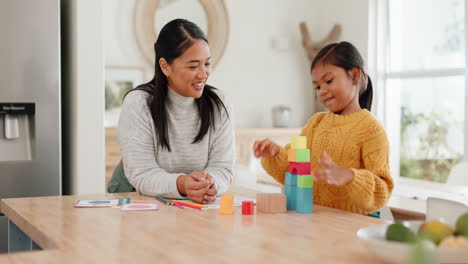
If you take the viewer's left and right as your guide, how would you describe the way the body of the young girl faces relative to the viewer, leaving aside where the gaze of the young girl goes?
facing the viewer and to the left of the viewer

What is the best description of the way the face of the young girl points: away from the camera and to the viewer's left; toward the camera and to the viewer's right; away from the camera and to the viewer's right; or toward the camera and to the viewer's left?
toward the camera and to the viewer's left

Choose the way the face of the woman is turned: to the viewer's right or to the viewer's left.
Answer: to the viewer's right

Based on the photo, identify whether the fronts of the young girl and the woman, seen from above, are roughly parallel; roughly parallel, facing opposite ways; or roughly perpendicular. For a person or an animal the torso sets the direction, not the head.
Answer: roughly perpendicular

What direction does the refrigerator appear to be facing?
toward the camera

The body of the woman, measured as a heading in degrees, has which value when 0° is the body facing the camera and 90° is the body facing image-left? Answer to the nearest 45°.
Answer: approximately 315°

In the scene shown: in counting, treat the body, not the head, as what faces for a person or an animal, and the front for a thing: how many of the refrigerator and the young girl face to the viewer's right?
0

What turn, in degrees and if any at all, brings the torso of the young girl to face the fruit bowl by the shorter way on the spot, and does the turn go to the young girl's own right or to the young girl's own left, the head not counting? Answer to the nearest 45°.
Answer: approximately 45° to the young girl's own left

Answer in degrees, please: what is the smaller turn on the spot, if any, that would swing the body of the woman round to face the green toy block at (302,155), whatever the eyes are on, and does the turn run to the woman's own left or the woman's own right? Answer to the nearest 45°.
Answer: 0° — they already face it

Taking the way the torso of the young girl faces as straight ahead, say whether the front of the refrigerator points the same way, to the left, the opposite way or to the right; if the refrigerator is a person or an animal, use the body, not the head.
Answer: to the left

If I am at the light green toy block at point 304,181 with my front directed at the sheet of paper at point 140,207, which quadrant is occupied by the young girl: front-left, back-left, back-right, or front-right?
back-right
